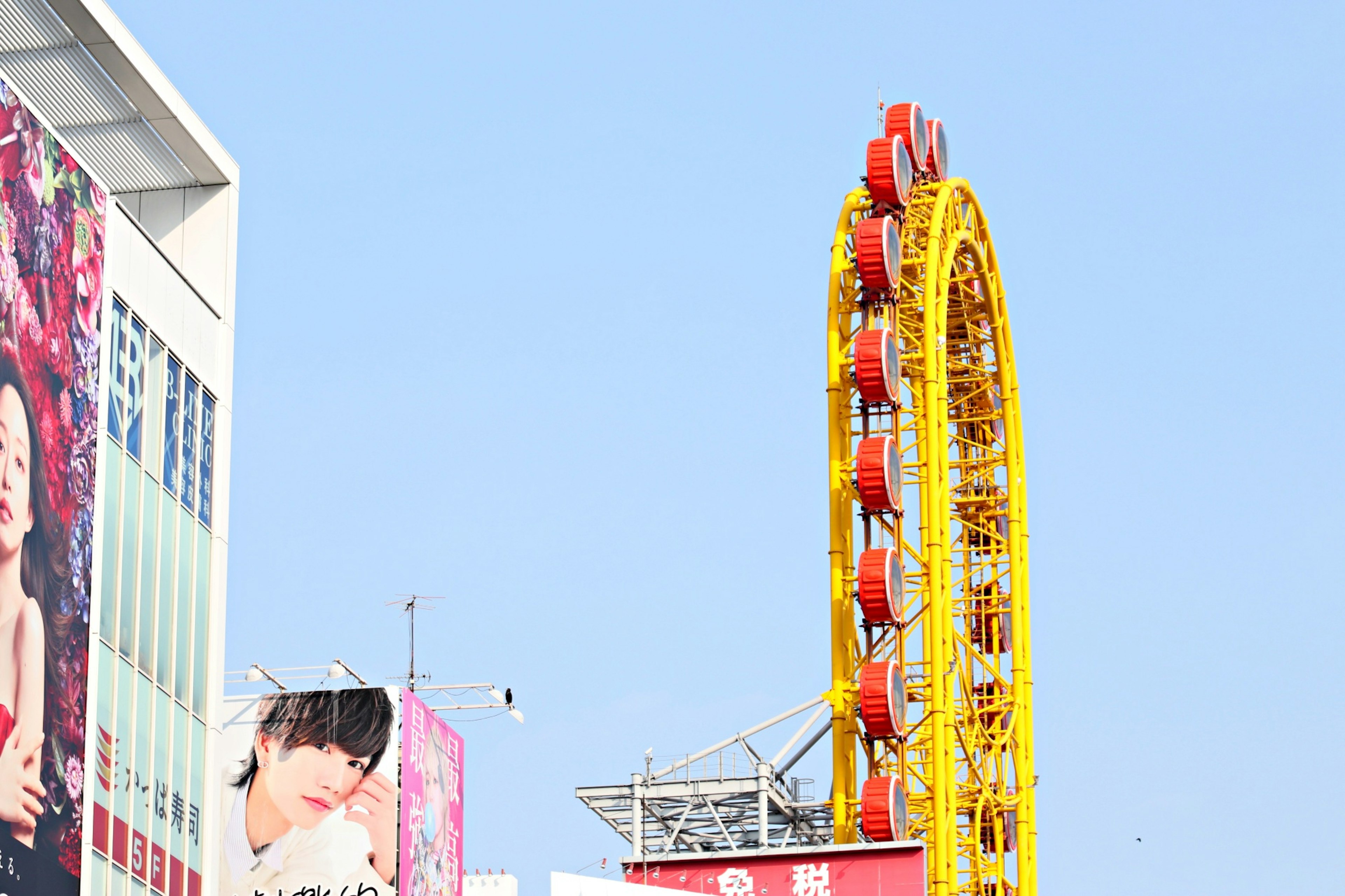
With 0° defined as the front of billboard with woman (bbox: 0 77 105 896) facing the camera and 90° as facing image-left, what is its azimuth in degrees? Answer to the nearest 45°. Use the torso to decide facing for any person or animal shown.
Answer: approximately 315°

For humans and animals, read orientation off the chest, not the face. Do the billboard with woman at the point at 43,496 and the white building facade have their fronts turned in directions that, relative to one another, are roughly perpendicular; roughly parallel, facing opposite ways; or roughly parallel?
roughly parallel
